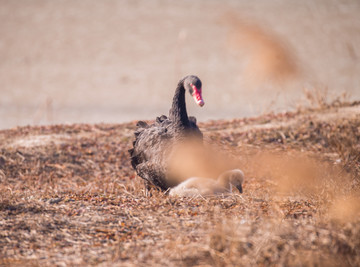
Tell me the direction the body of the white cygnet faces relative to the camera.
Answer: to the viewer's right
